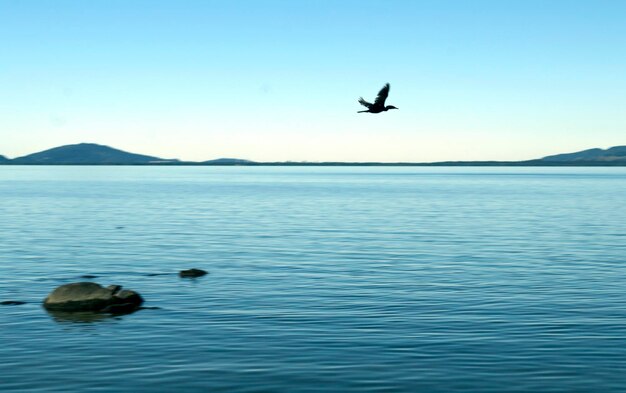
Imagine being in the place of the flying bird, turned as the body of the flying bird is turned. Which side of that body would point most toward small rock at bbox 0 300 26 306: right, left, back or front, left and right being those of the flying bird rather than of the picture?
back

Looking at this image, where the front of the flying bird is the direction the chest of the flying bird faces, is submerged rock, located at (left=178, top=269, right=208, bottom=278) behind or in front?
behind

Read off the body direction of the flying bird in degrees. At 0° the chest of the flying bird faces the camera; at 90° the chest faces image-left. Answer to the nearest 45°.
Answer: approximately 270°

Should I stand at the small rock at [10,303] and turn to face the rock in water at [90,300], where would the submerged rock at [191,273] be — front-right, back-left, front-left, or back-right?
front-left

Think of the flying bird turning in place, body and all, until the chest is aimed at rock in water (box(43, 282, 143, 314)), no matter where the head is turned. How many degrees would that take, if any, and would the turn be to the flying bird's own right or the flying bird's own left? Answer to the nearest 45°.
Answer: approximately 180°
